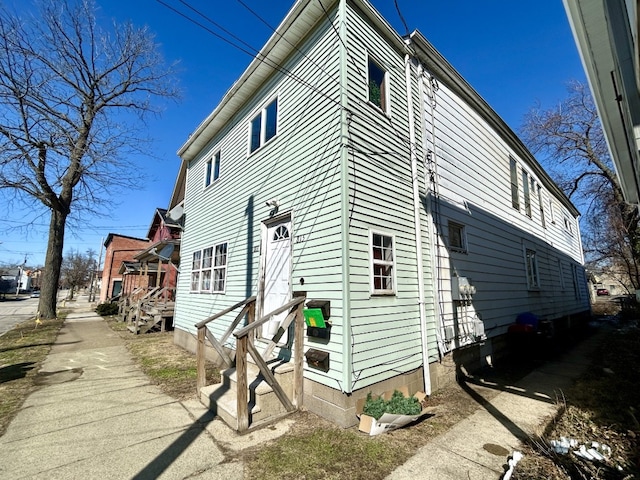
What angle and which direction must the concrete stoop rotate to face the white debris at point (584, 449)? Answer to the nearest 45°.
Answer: approximately 90° to its left

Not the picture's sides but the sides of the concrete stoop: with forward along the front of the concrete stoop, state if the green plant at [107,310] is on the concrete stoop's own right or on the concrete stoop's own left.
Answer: on the concrete stoop's own right

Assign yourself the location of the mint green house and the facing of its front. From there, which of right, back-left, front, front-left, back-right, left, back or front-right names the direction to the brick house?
right

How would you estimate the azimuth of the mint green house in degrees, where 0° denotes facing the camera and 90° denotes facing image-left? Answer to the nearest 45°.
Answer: approximately 45°

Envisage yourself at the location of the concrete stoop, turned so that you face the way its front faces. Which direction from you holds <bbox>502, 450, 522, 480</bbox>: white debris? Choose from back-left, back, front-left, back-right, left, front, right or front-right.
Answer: left

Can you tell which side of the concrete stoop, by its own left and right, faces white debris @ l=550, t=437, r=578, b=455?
left

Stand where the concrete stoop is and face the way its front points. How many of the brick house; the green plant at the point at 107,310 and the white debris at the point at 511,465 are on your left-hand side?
1

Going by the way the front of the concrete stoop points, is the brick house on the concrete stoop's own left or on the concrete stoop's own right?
on the concrete stoop's own right

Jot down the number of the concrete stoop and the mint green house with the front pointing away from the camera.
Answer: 0

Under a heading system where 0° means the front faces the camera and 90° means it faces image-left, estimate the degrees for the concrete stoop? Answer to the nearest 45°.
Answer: approximately 45°

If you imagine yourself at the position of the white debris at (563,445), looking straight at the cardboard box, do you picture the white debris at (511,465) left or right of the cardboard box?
left

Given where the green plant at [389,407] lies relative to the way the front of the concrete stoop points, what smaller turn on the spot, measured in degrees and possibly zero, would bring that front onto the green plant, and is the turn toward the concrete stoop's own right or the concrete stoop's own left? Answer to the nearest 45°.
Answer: approximately 135° to the concrete stoop's own left
